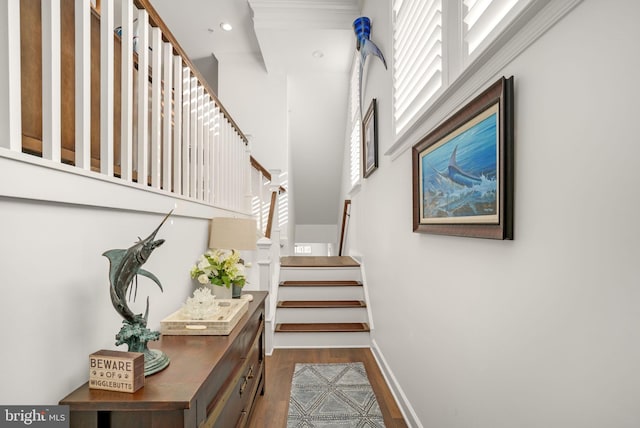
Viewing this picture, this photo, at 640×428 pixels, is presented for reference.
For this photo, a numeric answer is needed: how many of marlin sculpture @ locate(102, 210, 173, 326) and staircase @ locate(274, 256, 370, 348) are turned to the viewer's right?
1

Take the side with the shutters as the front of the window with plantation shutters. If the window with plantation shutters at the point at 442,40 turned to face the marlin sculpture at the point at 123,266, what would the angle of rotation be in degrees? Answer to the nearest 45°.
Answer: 0° — it already faces it

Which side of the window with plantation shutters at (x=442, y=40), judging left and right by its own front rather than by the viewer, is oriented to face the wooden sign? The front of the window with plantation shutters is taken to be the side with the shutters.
front

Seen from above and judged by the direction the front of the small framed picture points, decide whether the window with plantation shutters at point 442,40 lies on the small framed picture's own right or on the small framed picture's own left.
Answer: on the small framed picture's own left

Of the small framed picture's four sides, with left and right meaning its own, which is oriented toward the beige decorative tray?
left

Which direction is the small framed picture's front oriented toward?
to the viewer's left

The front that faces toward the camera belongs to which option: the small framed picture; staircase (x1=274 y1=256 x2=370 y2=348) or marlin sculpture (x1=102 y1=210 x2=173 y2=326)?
the staircase

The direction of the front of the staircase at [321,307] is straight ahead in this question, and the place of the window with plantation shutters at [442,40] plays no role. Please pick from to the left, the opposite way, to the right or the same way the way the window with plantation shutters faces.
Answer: to the right

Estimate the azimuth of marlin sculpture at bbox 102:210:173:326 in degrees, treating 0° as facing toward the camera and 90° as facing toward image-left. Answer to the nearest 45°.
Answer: approximately 270°

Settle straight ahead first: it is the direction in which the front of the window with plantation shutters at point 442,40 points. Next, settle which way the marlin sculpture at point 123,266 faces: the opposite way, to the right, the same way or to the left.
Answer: the opposite way

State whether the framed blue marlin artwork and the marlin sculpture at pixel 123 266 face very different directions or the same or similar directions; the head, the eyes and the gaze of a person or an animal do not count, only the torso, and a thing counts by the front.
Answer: very different directions

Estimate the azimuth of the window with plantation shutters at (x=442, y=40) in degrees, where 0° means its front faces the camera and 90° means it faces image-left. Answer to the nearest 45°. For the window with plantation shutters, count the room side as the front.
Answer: approximately 45°

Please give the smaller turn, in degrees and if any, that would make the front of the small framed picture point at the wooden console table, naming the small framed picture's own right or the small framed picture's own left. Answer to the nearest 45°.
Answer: approximately 90° to the small framed picture's own left
